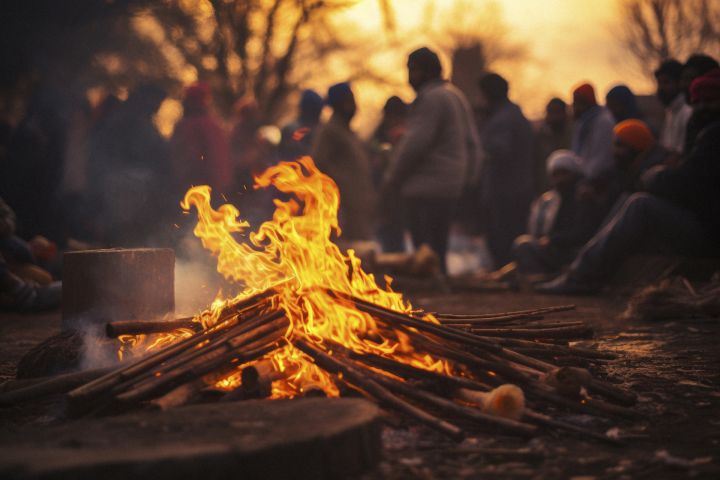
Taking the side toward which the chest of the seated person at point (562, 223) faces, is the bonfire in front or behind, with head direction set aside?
in front

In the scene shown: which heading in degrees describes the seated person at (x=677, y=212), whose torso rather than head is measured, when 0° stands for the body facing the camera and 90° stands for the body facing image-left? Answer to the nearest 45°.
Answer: approximately 90°

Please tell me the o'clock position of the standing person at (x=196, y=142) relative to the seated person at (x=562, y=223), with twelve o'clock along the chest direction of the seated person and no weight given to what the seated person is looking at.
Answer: The standing person is roughly at 1 o'clock from the seated person.

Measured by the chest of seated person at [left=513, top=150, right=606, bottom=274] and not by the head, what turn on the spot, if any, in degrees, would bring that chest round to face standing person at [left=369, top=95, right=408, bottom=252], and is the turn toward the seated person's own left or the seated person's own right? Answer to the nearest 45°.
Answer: approximately 90° to the seated person's own right

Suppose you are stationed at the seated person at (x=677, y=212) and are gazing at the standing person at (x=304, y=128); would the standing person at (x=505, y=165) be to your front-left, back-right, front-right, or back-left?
front-right

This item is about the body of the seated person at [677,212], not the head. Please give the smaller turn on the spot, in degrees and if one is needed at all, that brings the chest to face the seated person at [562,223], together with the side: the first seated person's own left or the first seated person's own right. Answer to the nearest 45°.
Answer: approximately 45° to the first seated person's own right

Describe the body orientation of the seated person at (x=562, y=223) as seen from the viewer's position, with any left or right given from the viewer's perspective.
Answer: facing the viewer and to the left of the viewer
